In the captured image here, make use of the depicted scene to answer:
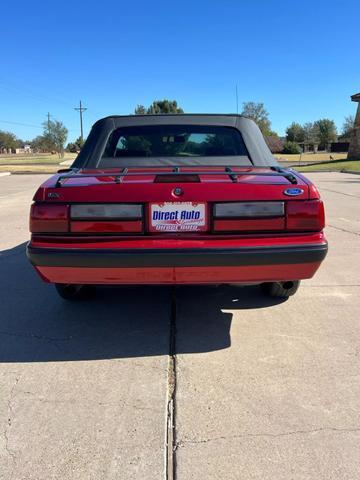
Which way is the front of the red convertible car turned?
away from the camera
